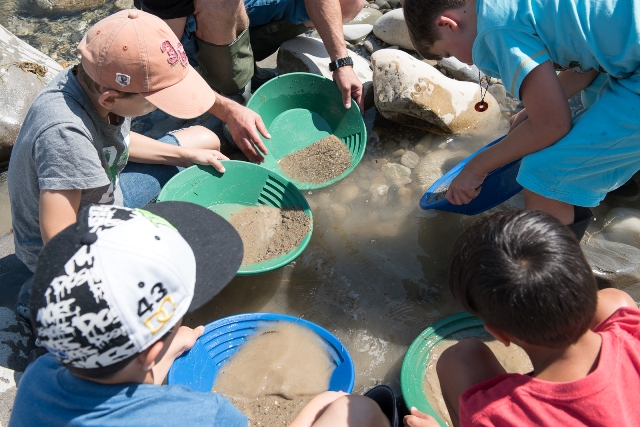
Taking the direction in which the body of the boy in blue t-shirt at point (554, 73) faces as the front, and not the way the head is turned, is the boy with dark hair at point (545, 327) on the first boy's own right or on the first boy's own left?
on the first boy's own left

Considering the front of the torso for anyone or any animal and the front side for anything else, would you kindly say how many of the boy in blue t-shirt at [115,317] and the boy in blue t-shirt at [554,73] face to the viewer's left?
1

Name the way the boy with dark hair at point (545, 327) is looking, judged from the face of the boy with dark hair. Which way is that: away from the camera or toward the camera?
away from the camera

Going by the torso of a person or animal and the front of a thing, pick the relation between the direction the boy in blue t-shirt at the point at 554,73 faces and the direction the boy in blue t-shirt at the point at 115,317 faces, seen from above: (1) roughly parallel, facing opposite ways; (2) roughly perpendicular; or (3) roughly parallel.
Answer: roughly perpendicular

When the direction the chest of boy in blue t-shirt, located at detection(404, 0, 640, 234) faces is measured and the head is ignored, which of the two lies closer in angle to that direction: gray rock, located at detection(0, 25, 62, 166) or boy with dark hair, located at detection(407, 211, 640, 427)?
the gray rock

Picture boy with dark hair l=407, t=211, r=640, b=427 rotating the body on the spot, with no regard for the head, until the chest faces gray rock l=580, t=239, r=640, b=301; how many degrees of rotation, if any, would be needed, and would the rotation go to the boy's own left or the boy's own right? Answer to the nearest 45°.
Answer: approximately 45° to the boy's own right

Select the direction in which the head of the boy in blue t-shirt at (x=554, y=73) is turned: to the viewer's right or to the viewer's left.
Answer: to the viewer's left

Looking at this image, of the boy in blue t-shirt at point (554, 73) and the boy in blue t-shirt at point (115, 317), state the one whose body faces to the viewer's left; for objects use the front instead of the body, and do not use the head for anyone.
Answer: the boy in blue t-shirt at point (554, 73)

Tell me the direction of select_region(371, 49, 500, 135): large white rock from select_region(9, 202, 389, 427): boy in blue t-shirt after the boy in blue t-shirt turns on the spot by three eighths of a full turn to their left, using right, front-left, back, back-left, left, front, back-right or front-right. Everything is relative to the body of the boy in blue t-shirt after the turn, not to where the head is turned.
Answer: back-right

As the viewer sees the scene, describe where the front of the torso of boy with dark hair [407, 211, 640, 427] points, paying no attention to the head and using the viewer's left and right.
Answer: facing away from the viewer and to the left of the viewer

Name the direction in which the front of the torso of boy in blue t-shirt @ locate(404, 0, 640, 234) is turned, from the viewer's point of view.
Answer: to the viewer's left

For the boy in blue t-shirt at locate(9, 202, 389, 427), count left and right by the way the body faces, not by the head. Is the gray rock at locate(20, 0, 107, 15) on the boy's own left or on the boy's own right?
on the boy's own left

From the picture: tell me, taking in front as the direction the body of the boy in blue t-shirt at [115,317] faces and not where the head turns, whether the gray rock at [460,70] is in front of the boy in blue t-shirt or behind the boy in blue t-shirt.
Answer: in front

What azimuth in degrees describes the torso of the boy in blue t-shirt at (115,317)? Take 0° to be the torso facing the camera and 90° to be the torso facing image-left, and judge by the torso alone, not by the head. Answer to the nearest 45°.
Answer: approximately 225°

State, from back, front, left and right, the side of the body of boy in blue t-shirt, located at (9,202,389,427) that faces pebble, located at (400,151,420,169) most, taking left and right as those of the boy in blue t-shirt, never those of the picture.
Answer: front
